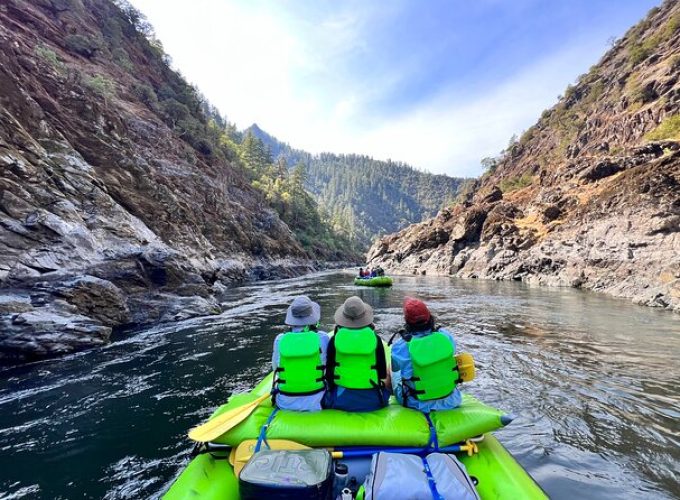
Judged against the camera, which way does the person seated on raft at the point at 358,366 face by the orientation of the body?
away from the camera

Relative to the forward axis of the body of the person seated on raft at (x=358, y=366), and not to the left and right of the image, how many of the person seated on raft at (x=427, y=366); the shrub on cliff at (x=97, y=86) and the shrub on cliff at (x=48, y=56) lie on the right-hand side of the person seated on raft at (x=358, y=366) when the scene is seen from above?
1

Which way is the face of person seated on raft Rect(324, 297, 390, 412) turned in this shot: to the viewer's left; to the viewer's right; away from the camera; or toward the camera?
away from the camera

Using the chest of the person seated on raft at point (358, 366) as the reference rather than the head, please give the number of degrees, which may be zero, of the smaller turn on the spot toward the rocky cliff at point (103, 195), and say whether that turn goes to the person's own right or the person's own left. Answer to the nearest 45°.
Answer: approximately 45° to the person's own left

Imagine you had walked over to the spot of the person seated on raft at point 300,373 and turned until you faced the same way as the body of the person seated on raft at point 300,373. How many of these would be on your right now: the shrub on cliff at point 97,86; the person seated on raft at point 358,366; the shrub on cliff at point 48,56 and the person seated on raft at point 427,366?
2

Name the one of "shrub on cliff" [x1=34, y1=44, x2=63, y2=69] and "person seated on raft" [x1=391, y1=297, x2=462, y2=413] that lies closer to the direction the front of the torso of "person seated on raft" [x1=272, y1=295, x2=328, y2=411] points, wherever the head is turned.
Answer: the shrub on cliff

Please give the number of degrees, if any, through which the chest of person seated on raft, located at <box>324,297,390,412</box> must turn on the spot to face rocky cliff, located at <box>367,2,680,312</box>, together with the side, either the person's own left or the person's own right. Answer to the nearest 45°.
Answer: approximately 45° to the person's own right

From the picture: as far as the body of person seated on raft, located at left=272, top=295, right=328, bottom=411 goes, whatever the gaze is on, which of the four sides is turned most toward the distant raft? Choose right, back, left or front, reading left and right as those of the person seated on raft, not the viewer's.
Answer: front

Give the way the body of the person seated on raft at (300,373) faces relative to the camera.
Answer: away from the camera

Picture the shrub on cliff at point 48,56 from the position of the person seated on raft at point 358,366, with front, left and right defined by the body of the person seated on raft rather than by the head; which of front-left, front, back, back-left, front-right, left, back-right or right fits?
front-left

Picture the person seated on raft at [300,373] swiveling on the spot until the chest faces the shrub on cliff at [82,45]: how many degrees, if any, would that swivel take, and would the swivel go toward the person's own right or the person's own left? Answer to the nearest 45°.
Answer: approximately 45° to the person's own left

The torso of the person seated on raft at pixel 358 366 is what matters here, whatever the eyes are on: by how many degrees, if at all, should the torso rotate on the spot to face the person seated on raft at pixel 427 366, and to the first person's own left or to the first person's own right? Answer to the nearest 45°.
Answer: approximately 90° to the first person's own right

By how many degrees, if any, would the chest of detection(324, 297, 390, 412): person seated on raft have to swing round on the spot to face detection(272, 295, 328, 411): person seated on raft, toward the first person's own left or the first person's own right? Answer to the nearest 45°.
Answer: approximately 90° to the first person's own left

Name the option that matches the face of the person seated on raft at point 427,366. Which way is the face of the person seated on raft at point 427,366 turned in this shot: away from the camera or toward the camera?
away from the camera

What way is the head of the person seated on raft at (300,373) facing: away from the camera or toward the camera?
away from the camera

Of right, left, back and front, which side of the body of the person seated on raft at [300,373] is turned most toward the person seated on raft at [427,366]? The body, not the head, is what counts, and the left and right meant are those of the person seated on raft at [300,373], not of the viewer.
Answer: right

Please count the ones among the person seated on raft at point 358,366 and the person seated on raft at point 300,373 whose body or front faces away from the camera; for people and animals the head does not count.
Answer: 2
